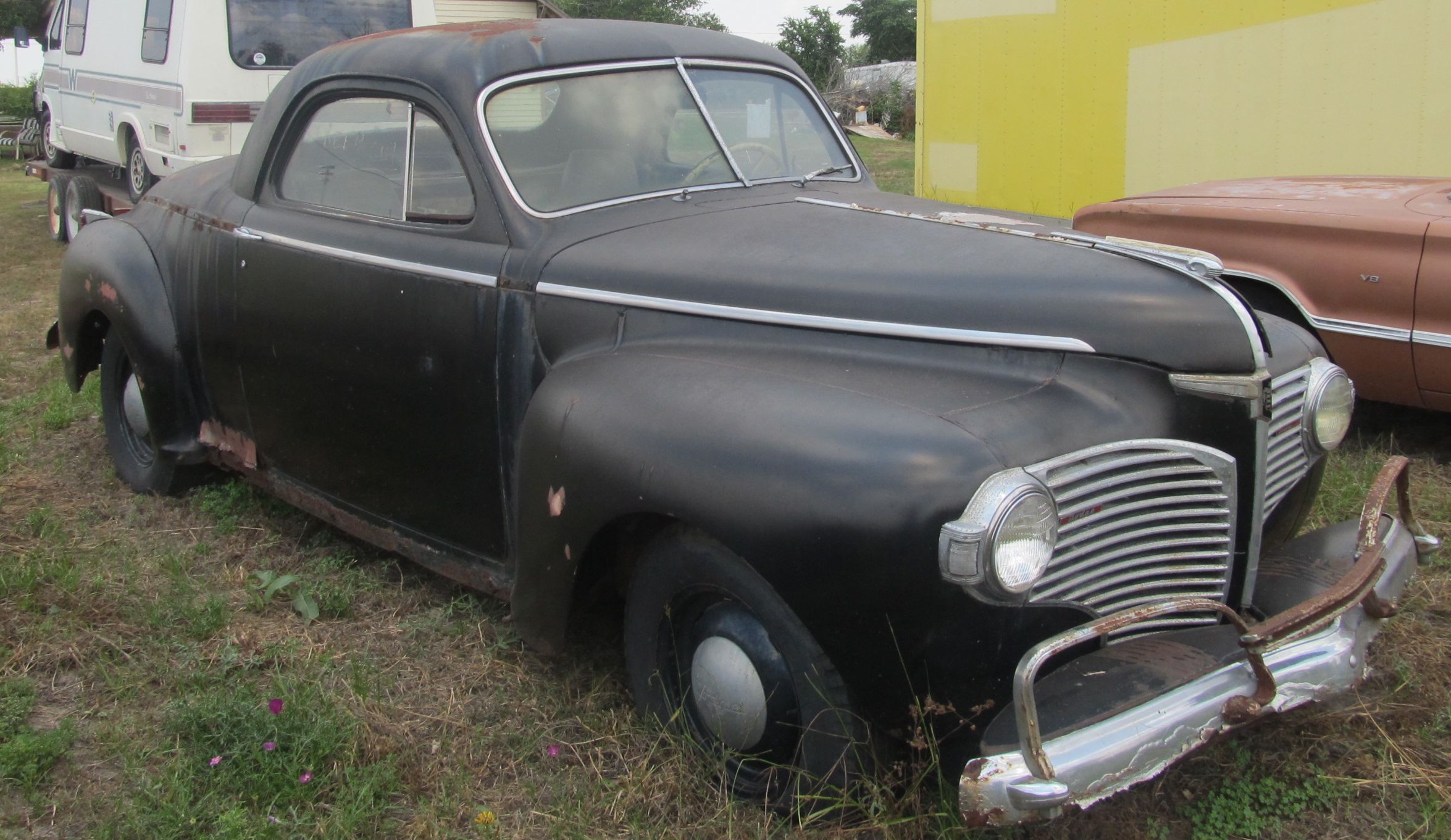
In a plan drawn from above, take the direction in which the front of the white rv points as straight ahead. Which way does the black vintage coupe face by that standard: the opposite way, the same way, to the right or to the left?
the opposite way

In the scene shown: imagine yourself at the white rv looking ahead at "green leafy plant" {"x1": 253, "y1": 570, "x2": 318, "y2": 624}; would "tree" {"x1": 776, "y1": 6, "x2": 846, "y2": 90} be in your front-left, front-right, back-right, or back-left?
back-left

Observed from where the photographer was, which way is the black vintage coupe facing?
facing the viewer and to the right of the viewer

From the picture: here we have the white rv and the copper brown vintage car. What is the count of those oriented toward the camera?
0

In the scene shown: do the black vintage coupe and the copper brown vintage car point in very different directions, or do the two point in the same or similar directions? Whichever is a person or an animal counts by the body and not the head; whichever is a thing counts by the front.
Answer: very different directions

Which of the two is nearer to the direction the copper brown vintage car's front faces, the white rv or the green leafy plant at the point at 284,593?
the white rv

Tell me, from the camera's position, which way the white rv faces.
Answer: facing away from the viewer and to the left of the viewer

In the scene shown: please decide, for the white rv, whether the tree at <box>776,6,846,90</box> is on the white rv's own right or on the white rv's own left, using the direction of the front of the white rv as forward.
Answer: on the white rv's own right

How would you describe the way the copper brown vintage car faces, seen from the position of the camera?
facing away from the viewer and to the left of the viewer

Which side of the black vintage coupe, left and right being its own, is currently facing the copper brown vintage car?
left
